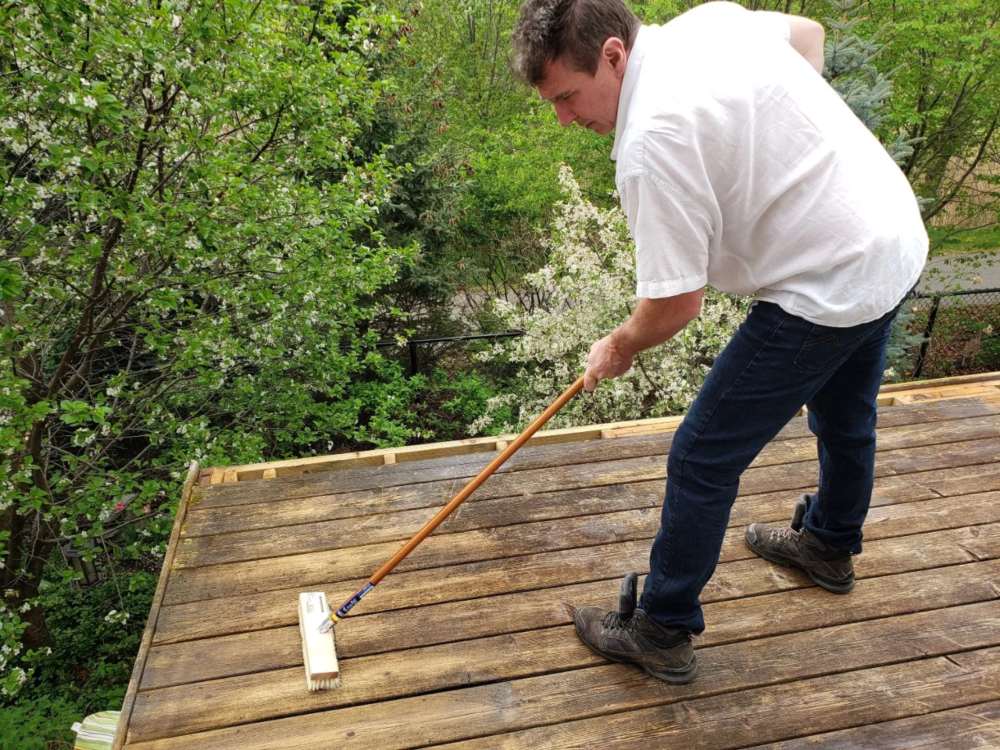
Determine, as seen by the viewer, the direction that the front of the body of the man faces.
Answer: to the viewer's left

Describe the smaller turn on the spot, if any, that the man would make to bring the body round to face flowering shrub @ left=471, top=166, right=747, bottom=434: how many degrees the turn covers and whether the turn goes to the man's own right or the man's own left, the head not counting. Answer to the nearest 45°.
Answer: approximately 90° to the man's own right

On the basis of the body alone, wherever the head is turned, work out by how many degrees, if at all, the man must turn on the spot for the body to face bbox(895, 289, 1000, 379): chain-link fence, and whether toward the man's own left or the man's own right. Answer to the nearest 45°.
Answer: approximately 90° to the man's own right
